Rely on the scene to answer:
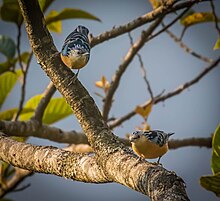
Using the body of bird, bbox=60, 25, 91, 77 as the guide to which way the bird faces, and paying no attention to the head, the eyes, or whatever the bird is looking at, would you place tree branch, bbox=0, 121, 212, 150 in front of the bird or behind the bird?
behind
